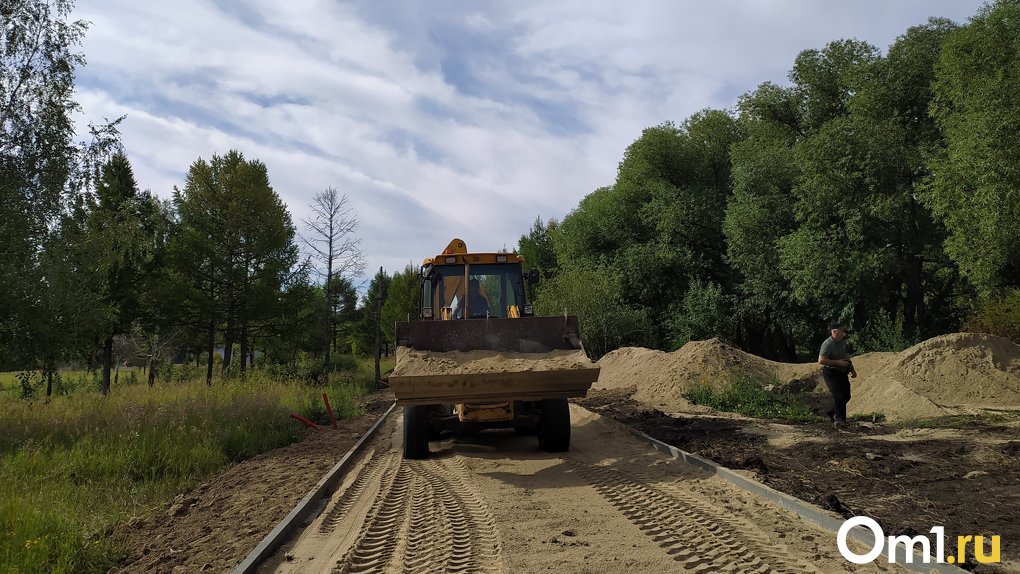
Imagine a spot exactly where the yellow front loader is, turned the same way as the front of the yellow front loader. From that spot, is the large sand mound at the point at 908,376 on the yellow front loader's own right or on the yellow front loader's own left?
on the yellow front loader's own left

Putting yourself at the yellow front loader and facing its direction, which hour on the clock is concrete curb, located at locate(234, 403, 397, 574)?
The concrete curb is roughly at 1 o'clock from the yellow front loader.

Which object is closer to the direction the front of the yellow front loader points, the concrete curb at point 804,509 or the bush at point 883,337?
the concrete curb

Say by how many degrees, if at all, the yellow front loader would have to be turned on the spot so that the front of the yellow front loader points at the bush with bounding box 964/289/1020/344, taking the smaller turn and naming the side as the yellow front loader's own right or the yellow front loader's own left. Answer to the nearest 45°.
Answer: approximately 135° to the yellow front loader's own left

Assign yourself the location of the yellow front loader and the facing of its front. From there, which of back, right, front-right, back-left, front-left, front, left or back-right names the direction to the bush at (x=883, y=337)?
back-left

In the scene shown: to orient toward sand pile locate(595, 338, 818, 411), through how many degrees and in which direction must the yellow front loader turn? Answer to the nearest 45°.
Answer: approximately 135° to its left

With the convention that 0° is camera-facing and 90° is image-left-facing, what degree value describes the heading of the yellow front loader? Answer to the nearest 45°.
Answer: approximately 0°
